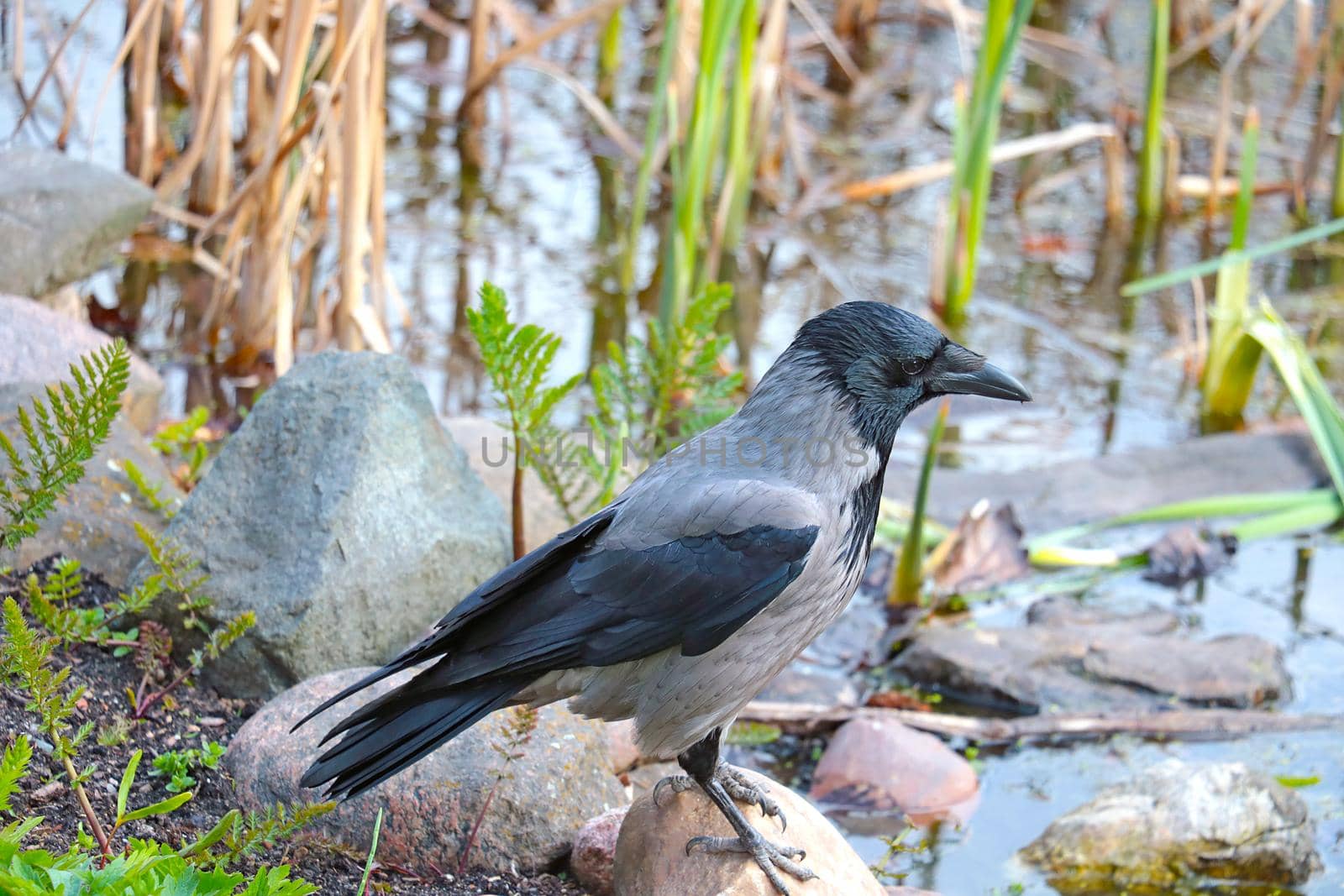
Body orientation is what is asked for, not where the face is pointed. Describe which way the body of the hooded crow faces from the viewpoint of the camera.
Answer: to the viewer's right

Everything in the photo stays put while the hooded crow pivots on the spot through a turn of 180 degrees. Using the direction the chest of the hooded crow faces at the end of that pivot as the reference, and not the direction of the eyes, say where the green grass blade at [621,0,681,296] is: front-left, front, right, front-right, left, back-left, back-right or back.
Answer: right

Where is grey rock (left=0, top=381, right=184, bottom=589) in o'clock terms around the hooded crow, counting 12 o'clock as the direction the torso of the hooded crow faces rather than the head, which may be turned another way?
The grey rock is roughly at 7 o'clock from the hooded crow.

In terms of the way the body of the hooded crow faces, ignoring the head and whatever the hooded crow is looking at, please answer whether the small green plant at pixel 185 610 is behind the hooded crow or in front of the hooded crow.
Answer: behind

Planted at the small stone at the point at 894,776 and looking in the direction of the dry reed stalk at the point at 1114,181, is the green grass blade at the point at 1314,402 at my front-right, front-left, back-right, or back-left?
front-right

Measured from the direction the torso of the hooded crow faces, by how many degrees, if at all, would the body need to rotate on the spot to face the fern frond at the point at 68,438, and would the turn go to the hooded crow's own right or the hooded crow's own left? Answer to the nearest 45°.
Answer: approximately 180°

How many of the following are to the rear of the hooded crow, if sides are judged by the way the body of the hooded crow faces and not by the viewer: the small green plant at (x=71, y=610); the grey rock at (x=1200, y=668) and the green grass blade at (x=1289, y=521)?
1
